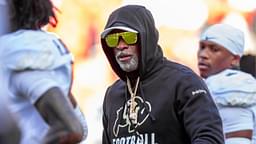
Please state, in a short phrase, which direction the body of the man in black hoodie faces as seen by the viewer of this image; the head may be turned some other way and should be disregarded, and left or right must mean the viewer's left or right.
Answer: facing the viewer and to the left of the viewer
